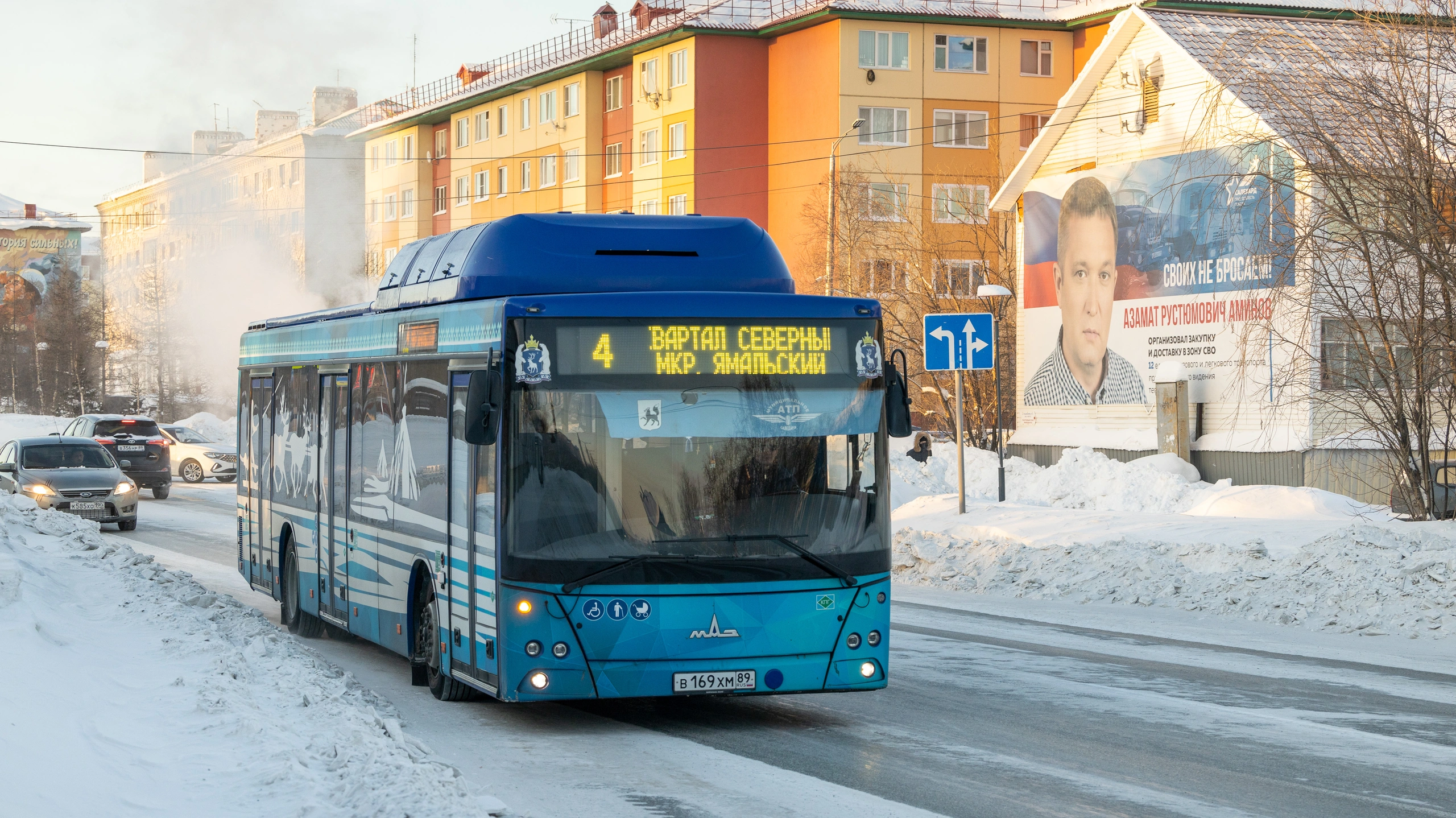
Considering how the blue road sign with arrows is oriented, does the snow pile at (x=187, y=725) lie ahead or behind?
ahead

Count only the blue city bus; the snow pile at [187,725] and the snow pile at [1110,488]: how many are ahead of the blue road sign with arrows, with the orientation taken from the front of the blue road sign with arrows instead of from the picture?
2

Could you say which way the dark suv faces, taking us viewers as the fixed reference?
facing away from the viewer and to the left of the viewer

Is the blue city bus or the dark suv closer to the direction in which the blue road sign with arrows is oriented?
the blue city bus

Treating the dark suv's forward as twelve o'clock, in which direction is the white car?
The white car is roughly at 2 o'clock from the dark suv.

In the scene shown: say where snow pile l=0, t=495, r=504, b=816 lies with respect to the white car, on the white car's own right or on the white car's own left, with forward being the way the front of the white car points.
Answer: on the white car's own right

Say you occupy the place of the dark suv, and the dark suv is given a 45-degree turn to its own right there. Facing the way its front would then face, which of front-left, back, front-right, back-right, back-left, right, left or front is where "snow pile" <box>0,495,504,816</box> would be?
back

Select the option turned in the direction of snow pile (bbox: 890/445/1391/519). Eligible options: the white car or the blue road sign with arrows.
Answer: the white car

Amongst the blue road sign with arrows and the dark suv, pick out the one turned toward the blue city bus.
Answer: the blue road sign with arrows

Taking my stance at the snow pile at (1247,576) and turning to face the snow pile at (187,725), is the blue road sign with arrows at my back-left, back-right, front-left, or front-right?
back-right

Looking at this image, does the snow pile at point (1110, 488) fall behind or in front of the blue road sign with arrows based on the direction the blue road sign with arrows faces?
behind

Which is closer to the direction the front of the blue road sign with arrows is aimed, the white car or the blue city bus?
the blue city bus

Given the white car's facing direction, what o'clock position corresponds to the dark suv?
The dark suv is roughly at 2 o'clock from the white car.

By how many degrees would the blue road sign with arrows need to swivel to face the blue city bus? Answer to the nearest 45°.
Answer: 0° — it already faces it

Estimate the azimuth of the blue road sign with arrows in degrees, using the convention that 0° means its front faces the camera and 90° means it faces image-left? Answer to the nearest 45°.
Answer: approximately 0°

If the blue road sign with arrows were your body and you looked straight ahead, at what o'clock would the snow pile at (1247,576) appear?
The snow pile is roughly at 11 o'clock from the blue road sign with arrows.

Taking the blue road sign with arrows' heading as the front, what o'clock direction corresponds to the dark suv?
The dark suv is roughly at 4 o'clock from the blue road sign with arrows.

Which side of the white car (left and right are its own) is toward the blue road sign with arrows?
front
